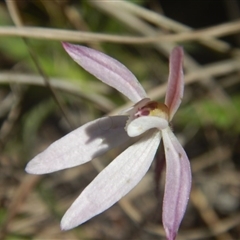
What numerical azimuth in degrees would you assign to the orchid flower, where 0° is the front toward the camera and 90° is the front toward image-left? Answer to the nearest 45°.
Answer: approximately 45°
